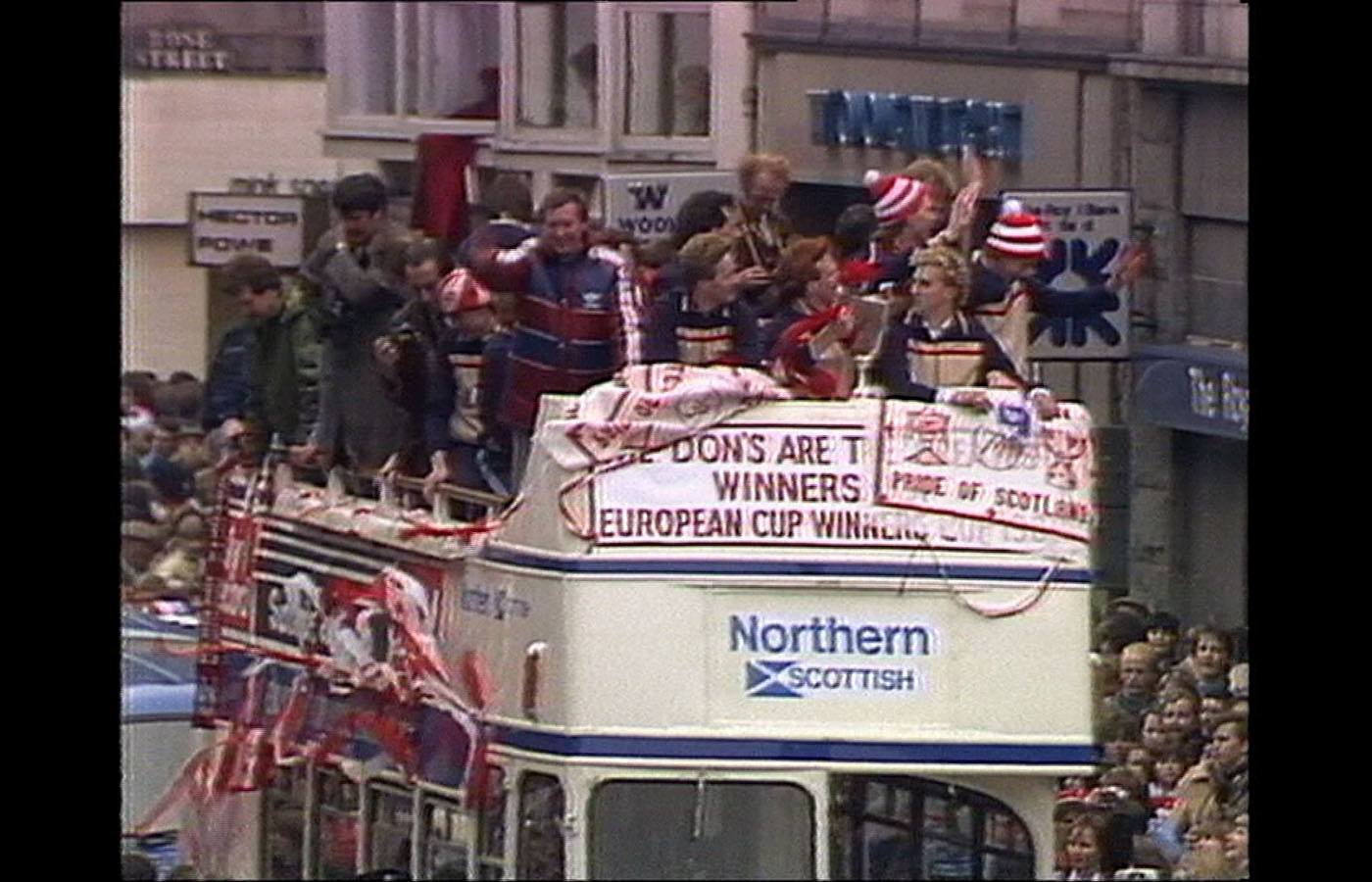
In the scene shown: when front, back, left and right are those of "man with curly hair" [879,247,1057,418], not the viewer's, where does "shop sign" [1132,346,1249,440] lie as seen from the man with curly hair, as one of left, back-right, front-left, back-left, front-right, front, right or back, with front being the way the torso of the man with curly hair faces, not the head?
left

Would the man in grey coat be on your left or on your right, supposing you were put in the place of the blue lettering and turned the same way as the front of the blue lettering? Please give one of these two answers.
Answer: on your right

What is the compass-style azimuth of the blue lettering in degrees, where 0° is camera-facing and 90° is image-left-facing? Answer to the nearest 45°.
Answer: approximately 0°

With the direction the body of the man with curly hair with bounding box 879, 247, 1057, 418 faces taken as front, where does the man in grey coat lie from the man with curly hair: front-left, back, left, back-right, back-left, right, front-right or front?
right

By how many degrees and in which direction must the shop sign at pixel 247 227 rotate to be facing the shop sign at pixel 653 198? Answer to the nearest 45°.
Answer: approximately 90° to its left
